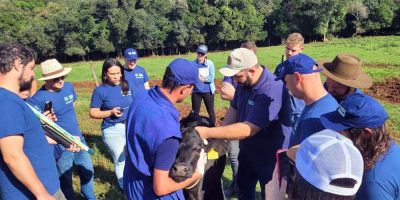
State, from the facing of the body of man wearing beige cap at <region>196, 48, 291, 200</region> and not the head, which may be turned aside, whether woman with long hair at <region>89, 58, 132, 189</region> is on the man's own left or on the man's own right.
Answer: on the man's own right

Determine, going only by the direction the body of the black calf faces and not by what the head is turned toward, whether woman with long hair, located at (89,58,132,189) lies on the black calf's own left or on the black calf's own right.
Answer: on the black calf's own right

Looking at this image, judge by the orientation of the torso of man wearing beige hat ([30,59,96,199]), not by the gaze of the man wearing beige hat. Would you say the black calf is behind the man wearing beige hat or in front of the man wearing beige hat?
in front

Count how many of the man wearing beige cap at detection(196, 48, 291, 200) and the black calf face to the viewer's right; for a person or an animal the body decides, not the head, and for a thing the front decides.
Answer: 0

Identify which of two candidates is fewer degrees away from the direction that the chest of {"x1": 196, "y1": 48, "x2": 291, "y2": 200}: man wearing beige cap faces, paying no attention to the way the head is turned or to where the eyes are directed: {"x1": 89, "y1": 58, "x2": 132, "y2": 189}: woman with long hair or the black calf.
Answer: the black calf

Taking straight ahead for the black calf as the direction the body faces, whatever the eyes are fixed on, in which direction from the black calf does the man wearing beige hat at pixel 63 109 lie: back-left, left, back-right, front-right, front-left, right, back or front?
right

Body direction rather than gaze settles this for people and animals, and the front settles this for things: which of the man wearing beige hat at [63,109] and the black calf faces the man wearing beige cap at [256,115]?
the man wearing beige hat at [63,109]

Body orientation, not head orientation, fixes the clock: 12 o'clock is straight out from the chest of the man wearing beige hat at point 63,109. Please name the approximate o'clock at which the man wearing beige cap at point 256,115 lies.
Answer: the man wearing beige cap at point 256,115 is roughly at 12 o'clock from the man wearing beige hat at point 63,109.

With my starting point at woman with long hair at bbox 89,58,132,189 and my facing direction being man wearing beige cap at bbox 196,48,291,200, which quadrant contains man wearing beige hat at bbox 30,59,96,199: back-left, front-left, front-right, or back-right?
back-right

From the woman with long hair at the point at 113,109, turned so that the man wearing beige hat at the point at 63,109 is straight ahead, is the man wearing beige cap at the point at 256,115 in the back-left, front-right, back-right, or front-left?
back-left

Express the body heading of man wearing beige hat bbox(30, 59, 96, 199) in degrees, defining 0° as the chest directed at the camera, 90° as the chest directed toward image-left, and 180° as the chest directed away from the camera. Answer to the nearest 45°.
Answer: approximately 315°

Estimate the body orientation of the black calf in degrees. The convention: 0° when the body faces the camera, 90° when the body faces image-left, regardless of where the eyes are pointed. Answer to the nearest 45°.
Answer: approximately 45°

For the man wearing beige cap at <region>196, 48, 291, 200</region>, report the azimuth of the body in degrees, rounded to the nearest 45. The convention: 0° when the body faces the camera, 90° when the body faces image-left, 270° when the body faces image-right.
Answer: approximately 45°
